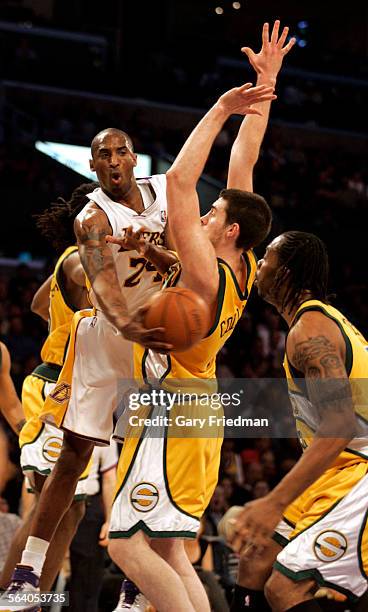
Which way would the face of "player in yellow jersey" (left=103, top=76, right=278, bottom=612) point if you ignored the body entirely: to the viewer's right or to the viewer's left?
to the viewer's left

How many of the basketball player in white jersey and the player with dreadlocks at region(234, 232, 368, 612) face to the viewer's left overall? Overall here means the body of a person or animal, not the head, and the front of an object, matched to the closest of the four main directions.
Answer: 1

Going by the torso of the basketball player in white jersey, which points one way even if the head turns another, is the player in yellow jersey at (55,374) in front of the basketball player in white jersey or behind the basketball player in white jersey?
behind

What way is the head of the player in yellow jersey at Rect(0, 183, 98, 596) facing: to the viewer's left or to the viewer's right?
to the viewer's right

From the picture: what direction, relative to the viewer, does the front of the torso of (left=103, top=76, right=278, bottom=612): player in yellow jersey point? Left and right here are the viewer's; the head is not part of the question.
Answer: facing away from the viewer and to the left of the viewer

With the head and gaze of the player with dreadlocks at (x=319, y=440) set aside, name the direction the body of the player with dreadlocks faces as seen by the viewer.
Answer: to the viewer's left

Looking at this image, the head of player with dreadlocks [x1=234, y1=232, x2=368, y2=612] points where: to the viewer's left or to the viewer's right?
to the viewer's left

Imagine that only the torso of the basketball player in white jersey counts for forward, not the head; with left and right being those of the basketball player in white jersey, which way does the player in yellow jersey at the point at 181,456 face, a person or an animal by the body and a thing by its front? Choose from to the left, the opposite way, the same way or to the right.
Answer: the opposite way
